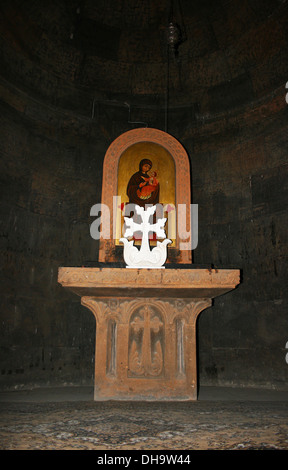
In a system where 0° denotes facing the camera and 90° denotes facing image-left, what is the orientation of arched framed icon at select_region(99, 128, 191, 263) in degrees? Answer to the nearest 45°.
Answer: approximately 0°

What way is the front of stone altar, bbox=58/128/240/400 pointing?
toward the camera
